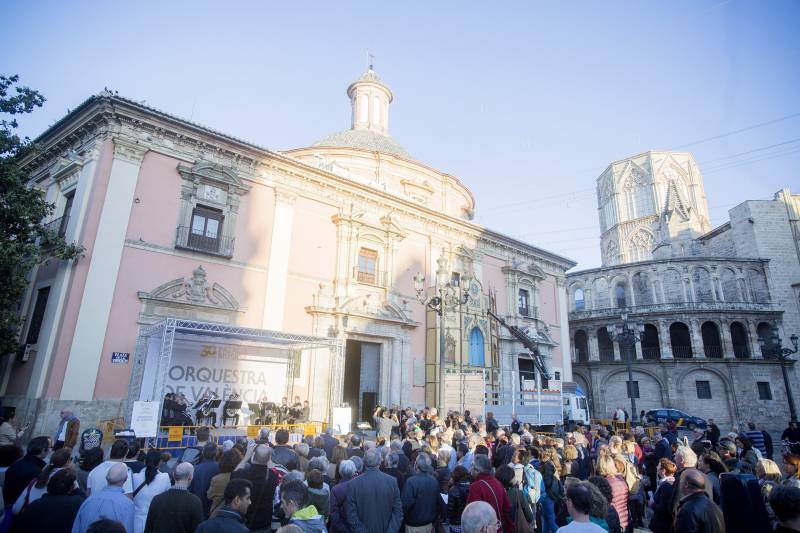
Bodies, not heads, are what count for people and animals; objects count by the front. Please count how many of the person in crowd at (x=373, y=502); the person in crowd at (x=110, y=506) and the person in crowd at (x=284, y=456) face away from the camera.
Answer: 3

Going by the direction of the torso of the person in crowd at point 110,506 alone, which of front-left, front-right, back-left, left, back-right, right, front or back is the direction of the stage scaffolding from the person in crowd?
front

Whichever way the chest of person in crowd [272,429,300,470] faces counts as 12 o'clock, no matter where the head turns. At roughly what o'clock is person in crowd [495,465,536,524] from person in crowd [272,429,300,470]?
person in crowd [495,465,536,524] is roughly at 4 o'clock from person in crowd [272,429,300,470].

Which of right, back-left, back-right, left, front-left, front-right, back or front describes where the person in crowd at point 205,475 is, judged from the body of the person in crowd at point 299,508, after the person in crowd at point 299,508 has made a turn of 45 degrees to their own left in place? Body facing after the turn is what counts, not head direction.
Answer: front-right

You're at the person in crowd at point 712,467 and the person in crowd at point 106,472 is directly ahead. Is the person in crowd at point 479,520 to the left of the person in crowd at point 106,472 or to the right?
left

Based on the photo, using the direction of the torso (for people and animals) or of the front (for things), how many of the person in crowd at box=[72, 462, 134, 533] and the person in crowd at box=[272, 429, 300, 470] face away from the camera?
2

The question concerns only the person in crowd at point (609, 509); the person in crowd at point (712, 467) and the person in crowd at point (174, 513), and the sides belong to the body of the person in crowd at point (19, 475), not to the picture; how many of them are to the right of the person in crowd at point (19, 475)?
3

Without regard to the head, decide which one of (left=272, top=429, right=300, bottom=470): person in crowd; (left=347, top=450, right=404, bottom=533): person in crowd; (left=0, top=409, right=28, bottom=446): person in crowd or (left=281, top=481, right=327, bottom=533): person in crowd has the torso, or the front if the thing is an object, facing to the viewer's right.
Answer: (left=0, top=409, right=28, bottom=446): person in crowd

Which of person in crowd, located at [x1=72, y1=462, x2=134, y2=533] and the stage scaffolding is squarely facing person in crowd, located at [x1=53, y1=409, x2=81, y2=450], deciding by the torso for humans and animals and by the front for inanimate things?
person in crowd, located at [x1=72, y1=462, x2=134, y2=533]

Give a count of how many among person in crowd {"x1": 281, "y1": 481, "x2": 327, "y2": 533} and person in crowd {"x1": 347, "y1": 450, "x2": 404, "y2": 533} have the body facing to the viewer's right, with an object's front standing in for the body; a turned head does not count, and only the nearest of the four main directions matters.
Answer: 0

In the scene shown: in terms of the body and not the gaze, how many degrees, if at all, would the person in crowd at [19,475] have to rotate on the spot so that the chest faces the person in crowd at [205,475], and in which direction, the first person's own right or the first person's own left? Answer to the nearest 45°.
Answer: approximately 45° to the first person's own right

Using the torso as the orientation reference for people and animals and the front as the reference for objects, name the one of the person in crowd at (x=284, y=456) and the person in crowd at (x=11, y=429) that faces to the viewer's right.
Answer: the person in crowd at (x=11, y=429)

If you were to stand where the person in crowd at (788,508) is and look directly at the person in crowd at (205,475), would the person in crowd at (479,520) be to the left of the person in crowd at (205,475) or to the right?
left

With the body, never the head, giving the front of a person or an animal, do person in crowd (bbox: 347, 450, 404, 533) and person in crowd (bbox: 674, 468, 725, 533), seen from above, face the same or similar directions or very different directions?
same or similar directions

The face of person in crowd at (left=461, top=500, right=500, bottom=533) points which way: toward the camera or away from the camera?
away from the camera

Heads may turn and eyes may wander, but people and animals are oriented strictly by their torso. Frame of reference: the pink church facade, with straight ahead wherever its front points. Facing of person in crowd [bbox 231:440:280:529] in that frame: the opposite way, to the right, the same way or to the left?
the opposite way

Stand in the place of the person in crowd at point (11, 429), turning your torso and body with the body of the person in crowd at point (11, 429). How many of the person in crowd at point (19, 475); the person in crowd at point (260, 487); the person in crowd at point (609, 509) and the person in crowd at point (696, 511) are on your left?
0

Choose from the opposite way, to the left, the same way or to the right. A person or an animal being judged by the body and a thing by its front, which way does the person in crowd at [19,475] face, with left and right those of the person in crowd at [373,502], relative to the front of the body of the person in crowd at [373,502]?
the same way

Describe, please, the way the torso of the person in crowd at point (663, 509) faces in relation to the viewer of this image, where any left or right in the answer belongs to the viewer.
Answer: facing away from the viewer and to the left of the viewer

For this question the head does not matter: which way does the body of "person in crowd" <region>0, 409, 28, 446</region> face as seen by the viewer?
to the viewer's right

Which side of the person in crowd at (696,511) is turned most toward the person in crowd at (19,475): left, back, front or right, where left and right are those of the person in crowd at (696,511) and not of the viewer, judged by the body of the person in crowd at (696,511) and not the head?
left
